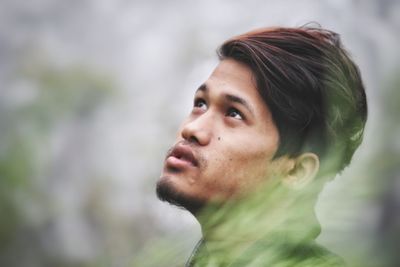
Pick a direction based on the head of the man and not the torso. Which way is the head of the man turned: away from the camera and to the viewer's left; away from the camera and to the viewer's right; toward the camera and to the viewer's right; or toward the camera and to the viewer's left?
toward the camera and to the viewer's left

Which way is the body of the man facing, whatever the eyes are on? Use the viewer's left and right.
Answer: facing the viewer and to the left of the viewer
